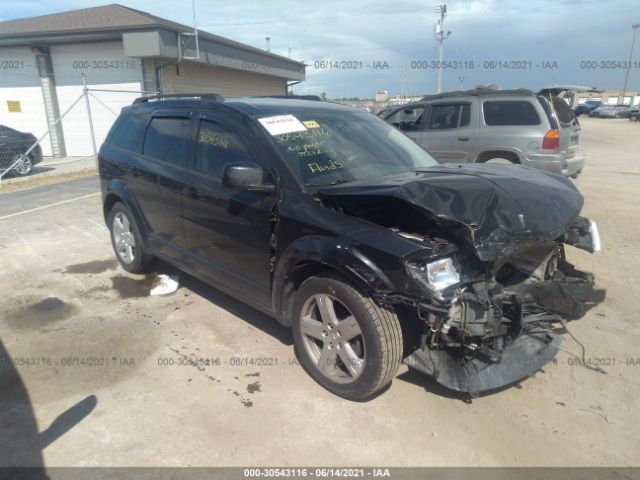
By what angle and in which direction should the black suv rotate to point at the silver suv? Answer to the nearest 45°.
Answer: approximately 90° to its left

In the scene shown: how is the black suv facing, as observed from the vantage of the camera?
facing the viewer and to the right of the viewer

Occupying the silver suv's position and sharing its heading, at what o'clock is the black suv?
The black suv is roughly at 8 o'clock from the silver suv.

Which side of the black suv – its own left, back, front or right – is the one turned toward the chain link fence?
back

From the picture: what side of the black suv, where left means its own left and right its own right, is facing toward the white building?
back

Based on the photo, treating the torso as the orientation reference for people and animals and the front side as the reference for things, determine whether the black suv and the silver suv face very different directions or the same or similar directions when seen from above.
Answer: very different directions

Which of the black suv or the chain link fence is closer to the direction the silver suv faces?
the chain link fence

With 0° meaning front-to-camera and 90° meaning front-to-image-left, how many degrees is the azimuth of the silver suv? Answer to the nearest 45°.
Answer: approximately 135°

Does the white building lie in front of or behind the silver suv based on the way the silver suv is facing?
in front

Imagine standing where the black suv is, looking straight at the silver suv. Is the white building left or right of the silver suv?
left

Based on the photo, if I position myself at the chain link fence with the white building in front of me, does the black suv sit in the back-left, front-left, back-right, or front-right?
back-right

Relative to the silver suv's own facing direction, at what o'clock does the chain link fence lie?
The chain link fence is roughly at 11 o'clock from the silver suv.
